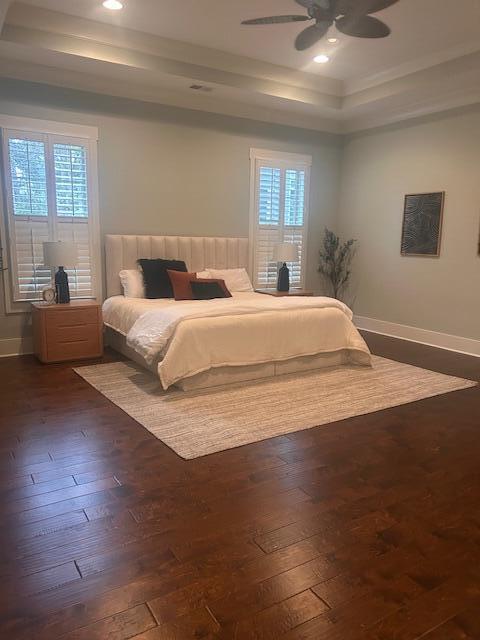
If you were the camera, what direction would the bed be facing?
facing the viewer and to the right of the viewer

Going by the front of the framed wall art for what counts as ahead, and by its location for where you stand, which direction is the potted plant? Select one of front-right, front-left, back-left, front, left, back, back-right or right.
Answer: right

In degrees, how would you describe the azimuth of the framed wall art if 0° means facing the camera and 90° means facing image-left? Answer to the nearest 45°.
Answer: approximately 45°

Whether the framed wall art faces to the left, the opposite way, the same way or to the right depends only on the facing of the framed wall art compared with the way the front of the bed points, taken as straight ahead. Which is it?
to the right

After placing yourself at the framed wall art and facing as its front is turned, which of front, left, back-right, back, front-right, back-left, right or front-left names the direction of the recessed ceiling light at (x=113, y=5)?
front

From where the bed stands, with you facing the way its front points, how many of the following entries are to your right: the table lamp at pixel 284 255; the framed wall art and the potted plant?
0

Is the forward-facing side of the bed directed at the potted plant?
no

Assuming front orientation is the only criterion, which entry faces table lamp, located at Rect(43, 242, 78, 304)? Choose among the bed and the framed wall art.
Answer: the framed wall art

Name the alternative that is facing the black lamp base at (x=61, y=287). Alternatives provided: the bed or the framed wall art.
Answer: the framed wall art

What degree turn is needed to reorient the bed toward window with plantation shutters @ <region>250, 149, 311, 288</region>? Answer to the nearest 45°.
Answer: approximately 135° to its left

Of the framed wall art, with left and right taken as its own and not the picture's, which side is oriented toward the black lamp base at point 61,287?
front

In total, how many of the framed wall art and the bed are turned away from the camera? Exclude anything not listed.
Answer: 0

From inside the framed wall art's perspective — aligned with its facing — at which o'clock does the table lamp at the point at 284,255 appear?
The table lamp is roughly at 1 o'clock from the framed wall art.

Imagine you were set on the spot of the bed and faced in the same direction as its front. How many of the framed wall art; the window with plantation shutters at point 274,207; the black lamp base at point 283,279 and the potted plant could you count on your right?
0

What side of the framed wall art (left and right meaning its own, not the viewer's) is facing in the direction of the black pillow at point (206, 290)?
front

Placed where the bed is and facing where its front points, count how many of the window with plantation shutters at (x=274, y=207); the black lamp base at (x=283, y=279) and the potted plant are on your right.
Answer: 0
